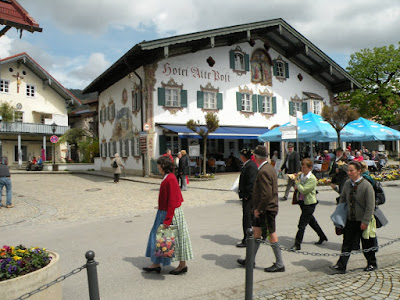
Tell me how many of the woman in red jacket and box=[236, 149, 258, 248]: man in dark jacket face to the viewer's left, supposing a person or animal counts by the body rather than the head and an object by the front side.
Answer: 2

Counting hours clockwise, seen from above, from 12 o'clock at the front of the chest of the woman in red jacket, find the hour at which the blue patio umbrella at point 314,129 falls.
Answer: The blue patio umbrella is roughly at 4 o'clock from the woman in red jacket.

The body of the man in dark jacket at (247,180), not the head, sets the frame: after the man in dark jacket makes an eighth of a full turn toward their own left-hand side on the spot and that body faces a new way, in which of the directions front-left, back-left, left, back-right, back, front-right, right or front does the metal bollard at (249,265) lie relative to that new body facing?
front-left

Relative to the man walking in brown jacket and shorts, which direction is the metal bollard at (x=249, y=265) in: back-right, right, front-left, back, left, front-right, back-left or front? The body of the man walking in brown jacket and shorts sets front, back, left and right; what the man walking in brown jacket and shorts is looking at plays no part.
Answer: left

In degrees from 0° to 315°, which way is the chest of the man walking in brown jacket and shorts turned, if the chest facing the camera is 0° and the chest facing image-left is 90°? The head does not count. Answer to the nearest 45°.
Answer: approximately 90°

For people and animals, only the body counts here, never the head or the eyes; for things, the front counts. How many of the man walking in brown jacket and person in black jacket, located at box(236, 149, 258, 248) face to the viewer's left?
2

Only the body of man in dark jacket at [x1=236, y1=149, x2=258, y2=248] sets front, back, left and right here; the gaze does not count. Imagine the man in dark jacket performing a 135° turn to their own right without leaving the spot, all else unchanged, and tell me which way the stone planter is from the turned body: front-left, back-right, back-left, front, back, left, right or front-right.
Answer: back

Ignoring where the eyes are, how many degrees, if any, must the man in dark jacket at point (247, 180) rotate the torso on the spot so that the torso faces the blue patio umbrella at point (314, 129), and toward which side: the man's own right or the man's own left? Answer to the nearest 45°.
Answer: approximately 90° to the man's own right

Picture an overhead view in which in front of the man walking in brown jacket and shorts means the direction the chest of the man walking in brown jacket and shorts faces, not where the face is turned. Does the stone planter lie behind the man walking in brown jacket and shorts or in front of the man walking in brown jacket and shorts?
in front

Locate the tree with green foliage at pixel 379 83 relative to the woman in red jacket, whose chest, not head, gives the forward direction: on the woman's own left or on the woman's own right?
on the woman's own right

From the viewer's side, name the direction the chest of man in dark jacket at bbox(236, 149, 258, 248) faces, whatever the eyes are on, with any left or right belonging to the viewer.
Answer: facing to the left of the viewer

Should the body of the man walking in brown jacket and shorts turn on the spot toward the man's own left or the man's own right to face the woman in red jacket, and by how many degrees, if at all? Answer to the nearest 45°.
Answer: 0° — they already face them

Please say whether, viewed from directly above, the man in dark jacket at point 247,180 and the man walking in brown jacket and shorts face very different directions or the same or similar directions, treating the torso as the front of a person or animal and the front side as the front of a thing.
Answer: same or similar directions

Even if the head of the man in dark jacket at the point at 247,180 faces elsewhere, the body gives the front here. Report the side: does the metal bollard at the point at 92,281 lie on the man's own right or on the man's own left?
on the man's own left

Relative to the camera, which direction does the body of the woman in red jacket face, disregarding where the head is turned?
to the viewer's left
